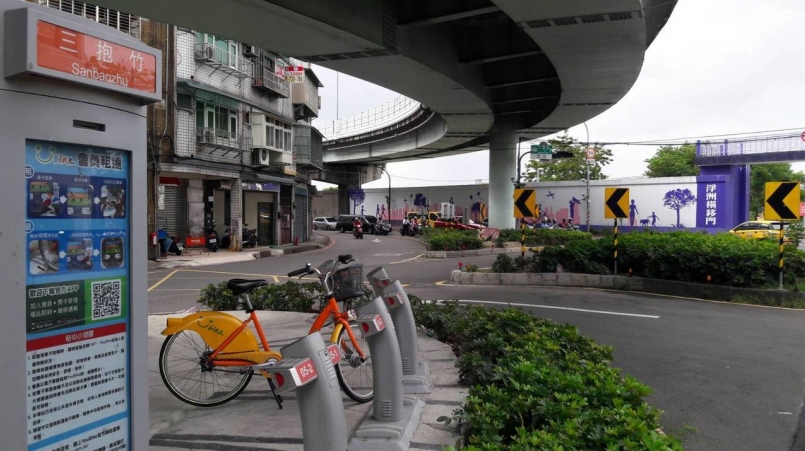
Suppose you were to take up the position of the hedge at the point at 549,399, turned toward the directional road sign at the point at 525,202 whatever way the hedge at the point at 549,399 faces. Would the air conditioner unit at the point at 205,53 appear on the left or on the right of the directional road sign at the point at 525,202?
left

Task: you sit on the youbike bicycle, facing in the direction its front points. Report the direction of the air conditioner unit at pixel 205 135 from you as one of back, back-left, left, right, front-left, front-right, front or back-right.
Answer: left

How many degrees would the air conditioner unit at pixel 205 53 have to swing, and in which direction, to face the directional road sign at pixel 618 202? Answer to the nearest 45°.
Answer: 0° — it already faces it

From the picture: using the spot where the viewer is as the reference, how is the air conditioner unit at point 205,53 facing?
facing the viewer and to the right of the viewer

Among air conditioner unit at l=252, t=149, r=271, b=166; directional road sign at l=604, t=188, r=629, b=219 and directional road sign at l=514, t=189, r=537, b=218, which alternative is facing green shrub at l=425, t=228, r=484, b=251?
the air conditioner unit

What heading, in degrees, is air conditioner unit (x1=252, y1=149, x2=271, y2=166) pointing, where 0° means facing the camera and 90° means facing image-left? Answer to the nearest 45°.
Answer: approximately 315°

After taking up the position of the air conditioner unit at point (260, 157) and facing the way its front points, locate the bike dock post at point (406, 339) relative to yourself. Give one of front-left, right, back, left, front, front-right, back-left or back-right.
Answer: front-right

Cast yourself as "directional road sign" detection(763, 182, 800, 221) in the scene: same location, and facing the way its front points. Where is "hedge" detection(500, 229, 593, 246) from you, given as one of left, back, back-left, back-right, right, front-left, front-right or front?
back-right

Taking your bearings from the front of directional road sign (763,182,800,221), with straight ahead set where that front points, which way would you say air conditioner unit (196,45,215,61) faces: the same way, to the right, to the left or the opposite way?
to the left

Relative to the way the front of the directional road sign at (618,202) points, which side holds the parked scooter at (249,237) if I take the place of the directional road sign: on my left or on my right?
on my right

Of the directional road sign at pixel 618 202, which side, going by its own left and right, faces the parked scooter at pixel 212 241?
right

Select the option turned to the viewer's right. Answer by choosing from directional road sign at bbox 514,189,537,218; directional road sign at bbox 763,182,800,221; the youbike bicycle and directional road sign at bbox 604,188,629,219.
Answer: the youbike bicycle

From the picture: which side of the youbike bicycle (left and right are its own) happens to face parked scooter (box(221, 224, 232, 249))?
left

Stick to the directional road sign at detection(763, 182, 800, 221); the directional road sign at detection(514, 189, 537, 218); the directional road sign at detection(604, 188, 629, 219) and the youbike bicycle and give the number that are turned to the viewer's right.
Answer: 1

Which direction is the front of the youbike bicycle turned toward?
to the viewer's right
